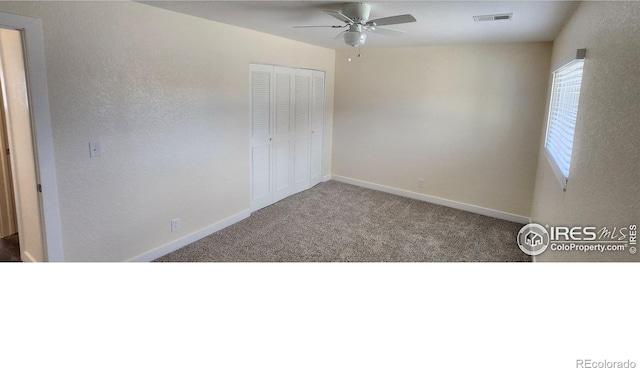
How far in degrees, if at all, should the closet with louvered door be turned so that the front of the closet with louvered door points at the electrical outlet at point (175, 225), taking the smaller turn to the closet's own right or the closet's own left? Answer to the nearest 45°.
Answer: approximately 90° to the closet's own right

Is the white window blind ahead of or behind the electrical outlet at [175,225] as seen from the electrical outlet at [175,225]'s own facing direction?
ahead

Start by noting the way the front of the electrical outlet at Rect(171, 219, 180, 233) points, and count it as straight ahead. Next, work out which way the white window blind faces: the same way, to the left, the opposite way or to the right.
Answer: the opposite way

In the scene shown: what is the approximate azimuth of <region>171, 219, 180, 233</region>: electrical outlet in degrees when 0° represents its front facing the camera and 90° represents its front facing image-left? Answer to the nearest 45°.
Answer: approximately 315°

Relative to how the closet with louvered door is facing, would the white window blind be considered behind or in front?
in front

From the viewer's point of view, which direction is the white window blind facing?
to the viewer's left

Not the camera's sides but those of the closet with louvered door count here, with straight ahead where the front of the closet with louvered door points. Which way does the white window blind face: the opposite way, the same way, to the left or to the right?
the opposite way

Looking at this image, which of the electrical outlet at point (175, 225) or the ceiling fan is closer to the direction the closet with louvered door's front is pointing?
the ceiling fan

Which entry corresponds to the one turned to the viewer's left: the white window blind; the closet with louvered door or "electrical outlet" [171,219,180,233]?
the white window blind

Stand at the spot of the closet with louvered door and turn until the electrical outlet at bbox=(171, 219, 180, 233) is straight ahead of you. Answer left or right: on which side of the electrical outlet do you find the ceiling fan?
left

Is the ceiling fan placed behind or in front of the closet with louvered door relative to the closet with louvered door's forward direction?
in front
